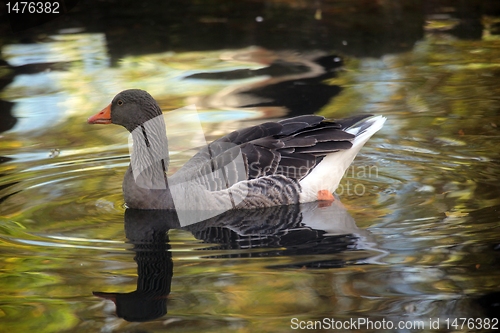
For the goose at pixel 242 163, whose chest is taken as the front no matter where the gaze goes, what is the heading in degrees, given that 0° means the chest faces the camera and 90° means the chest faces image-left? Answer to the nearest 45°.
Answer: approximately 90°
